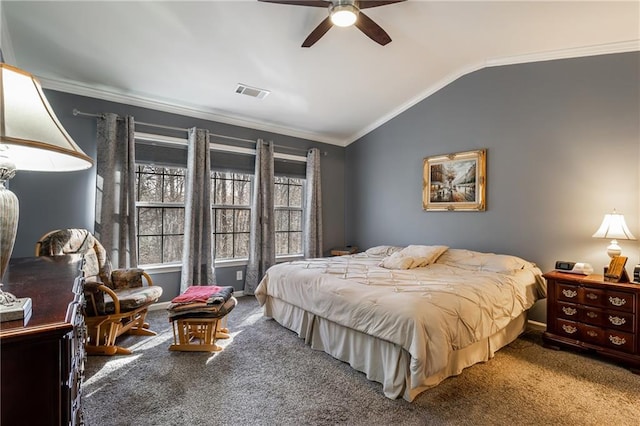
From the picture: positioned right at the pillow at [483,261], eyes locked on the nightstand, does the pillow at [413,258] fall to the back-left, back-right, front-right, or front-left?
back-right

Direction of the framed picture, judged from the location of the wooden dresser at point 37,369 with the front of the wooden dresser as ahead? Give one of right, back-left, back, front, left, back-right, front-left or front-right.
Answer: front

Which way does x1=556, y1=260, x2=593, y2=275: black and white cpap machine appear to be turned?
toward the camera

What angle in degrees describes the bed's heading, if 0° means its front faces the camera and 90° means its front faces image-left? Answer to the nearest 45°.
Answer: approximately 45°

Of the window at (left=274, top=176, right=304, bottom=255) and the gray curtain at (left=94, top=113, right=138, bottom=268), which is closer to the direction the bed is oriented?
the gray curtain

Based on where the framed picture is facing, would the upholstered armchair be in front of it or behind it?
in front

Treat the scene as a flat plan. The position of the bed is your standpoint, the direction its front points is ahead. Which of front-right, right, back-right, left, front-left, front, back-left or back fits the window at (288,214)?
right

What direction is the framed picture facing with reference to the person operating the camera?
facing the viewer and to the left of the viewer

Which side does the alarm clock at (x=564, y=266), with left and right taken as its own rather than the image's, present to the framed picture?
right

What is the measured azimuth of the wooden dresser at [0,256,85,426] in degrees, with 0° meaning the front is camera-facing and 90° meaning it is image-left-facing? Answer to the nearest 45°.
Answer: approximately 270°
